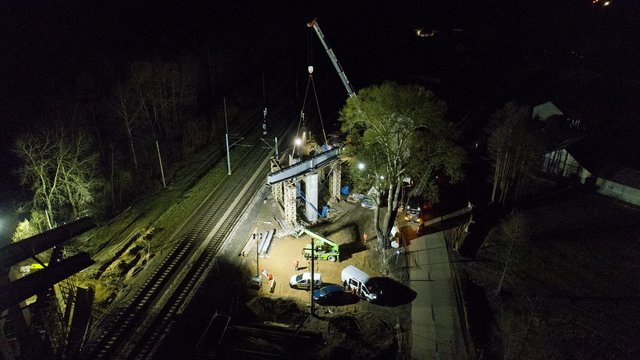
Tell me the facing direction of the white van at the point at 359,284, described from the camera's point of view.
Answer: facing the viewer and to the right of the viewer

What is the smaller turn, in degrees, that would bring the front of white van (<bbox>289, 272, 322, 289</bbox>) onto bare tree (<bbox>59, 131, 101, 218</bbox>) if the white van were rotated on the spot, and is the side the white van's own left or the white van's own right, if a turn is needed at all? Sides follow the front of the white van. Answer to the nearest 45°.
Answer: approximately 45° to the white van's own right

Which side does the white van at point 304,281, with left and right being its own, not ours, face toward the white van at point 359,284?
back

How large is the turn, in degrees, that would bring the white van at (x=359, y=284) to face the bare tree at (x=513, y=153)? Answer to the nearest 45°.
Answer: approximately 90° to its left

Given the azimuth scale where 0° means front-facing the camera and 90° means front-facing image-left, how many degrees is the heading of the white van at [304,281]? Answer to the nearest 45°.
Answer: approximately 90°

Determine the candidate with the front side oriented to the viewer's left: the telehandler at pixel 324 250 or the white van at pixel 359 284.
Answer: the telehandler

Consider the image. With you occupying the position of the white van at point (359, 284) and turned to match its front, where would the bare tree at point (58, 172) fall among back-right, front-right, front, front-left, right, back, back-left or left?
back-right

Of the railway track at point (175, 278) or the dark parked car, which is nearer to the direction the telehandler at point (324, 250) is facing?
the railway track

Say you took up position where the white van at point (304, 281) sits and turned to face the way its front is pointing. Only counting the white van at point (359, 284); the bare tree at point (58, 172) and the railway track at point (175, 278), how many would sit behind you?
1

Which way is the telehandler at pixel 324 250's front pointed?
to the viewer's left

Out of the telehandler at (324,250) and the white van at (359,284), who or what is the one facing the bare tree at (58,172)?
the telehandler

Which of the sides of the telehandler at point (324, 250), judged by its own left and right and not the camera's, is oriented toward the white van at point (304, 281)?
left
